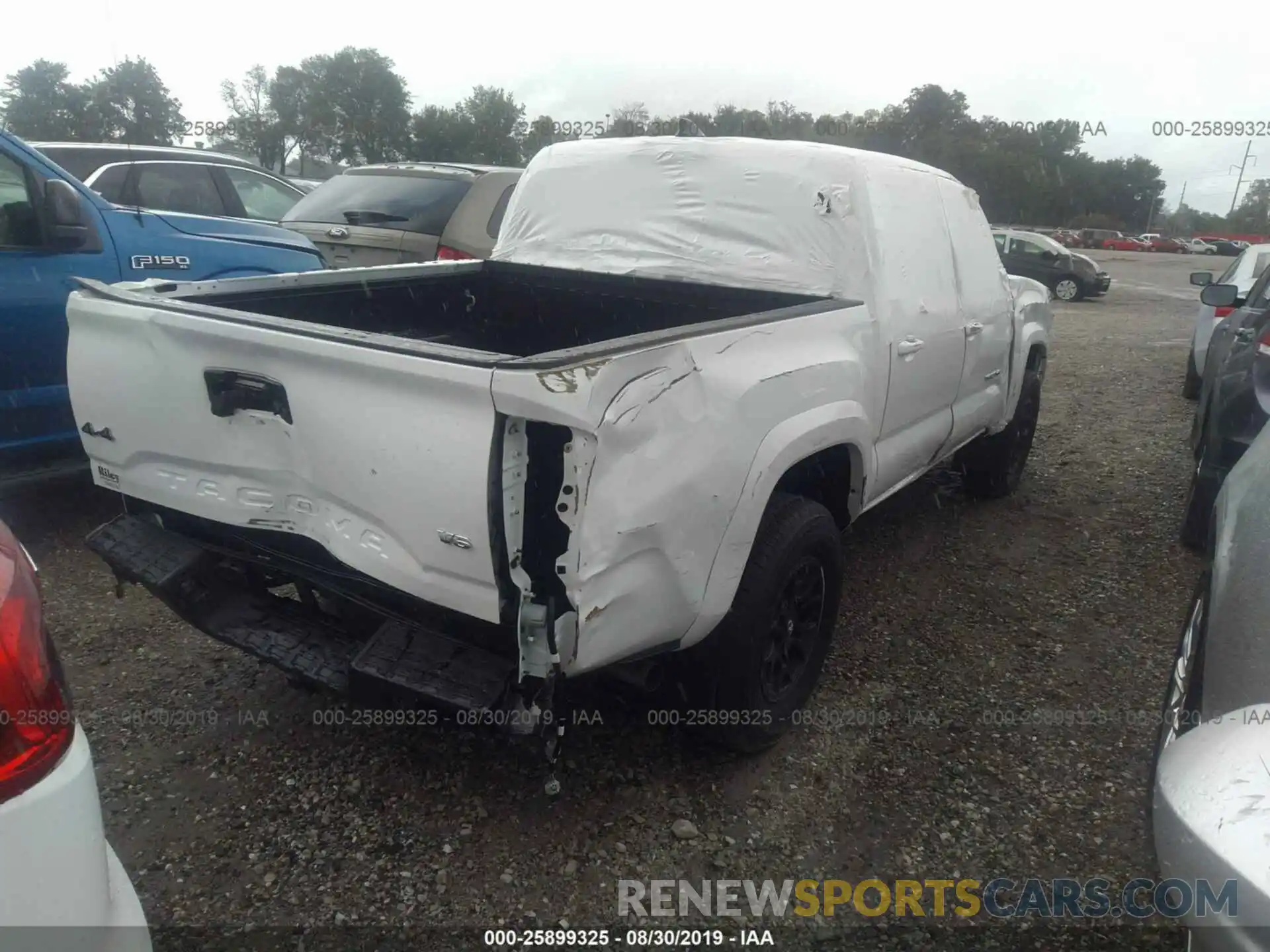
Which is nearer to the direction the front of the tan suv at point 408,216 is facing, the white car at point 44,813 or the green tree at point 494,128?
the green tree

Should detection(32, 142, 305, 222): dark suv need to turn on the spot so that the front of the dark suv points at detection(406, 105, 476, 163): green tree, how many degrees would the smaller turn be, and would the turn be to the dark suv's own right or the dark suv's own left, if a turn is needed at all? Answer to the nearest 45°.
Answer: approximately 90° to the dark suv's own left

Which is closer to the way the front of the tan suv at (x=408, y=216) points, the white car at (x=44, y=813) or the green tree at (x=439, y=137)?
the green tree

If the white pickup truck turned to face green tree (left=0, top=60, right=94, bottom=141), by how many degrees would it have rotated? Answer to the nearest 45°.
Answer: approximately 90° to its left

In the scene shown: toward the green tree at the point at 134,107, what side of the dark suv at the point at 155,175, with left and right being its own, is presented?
left

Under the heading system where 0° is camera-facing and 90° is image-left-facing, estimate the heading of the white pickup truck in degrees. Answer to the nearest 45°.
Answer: approximately 225°

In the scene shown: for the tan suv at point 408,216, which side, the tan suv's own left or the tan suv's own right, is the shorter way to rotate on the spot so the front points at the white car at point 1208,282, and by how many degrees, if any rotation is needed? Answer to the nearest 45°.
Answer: approximately 45° to the tan suv's own right

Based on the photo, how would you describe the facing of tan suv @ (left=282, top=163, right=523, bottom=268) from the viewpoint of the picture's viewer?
facing away from the viewer and to the right of the viewer

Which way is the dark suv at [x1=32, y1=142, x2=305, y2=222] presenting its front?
to the viewer's right

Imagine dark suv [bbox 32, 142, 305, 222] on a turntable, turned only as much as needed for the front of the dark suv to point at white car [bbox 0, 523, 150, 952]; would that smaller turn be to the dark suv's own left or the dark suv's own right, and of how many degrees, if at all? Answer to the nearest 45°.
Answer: approximately 90° to the dark suv's own right

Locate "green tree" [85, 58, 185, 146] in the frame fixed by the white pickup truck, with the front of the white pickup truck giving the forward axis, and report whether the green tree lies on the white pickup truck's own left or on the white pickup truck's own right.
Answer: on the white pickup truck's own left

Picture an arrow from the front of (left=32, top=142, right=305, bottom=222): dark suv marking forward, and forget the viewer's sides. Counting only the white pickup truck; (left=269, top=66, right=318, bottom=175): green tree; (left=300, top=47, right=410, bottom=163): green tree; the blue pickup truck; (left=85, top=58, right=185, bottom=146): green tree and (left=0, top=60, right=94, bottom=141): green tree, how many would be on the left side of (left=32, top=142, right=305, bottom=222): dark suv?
4

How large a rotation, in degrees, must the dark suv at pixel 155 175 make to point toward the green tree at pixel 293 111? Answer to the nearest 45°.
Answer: approximately 90° to its left
